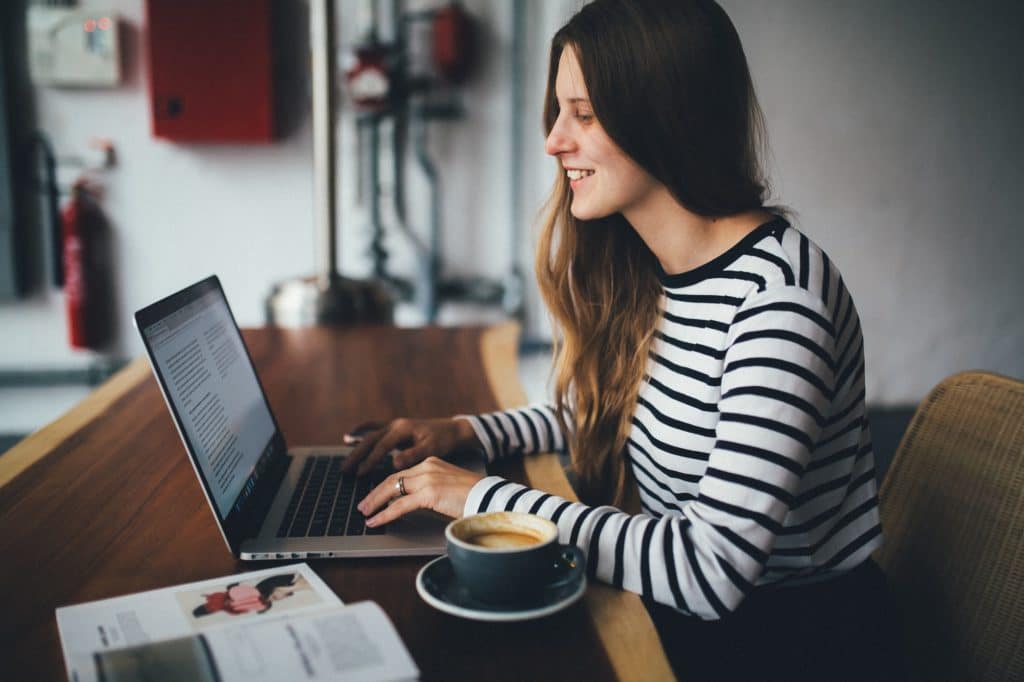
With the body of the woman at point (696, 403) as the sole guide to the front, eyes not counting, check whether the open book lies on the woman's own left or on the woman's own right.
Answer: on the woman's own left

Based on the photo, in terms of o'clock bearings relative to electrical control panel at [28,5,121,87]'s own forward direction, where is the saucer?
The saucer is roughly at 12 o'clock from the electrical control panel.

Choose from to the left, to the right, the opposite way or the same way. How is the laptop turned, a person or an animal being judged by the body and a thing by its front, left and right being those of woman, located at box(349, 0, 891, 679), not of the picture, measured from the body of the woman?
the opposite way

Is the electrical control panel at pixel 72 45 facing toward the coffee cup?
yes

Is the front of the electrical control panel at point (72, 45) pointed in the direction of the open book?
yes

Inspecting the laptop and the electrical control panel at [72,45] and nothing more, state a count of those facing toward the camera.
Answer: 1

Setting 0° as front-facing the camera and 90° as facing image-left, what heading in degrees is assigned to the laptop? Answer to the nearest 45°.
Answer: approximately 270°

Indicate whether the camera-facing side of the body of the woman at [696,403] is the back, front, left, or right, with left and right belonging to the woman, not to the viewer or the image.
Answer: left

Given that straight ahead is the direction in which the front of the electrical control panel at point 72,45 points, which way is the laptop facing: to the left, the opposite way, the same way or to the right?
to the left

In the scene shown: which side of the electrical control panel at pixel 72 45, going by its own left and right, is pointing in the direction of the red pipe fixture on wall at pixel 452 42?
left
